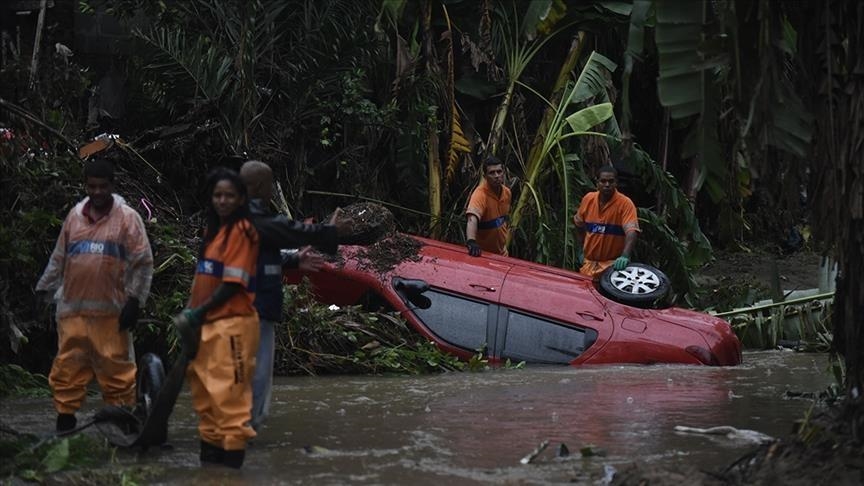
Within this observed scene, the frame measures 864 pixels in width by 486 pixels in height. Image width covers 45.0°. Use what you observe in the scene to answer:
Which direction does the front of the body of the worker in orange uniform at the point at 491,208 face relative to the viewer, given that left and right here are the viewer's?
facing the viewer and to the right of the viewer

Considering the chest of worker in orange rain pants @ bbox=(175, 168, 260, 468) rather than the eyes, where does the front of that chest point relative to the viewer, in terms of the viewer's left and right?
facing the viewer and to the left of the viewer

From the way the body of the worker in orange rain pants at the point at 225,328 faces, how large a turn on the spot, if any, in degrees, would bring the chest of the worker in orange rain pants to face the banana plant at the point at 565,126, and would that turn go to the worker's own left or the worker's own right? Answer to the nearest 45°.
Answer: approximately 180°

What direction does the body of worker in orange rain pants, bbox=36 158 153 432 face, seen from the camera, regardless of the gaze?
toward the camera

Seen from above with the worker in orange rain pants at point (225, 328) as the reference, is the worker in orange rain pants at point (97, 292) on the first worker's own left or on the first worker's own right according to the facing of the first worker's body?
on the first worker's own right

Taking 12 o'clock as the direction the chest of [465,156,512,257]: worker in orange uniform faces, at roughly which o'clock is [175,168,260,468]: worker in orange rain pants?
The worker in orange rain pants is roughly at 2 o'clock from the worker in orange uniform.

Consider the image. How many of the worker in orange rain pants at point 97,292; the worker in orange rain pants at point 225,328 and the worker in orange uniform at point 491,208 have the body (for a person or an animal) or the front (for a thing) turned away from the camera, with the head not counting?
0

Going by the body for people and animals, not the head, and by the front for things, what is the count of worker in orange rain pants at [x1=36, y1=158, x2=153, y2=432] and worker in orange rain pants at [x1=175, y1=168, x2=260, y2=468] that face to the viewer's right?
0

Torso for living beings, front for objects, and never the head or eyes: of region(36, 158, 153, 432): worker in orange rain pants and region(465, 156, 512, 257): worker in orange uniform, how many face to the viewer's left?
0
